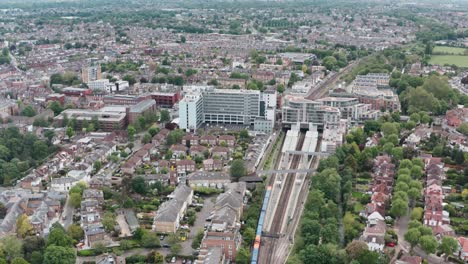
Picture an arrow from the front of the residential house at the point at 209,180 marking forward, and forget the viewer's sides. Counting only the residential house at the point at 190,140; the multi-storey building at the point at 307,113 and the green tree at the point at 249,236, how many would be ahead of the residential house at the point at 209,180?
1

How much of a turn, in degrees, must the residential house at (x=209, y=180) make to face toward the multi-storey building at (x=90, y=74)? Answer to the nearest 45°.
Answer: approximately 135° to its right

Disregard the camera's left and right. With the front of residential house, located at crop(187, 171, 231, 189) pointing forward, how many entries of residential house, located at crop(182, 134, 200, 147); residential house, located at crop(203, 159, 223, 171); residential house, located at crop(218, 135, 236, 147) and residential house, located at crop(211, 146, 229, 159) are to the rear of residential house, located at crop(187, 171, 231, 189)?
4

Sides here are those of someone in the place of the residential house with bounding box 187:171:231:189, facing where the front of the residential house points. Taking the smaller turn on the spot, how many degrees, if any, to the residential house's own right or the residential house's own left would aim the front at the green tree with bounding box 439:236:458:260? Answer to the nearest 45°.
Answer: approximately 45° to the residential house's own left

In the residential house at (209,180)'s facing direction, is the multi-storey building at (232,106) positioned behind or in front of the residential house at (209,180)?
behind

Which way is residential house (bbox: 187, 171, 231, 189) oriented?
toward the camera

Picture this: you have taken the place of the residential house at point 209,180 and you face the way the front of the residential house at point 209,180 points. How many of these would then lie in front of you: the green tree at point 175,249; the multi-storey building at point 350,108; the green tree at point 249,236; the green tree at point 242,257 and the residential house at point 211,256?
4

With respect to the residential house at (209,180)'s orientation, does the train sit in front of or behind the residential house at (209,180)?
in front

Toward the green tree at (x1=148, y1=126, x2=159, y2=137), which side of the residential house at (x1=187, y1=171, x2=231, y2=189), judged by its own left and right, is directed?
back

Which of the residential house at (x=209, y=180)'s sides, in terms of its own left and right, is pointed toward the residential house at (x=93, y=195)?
right

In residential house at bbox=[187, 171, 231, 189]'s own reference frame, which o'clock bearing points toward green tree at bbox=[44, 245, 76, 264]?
The green tree is roughly at 1 o'clock from the residential house.

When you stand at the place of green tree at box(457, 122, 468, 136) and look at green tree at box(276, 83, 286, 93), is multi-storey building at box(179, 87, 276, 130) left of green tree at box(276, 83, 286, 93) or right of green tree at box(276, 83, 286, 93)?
left

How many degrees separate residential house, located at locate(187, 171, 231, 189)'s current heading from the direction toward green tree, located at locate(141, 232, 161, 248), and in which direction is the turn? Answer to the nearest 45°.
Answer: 0° — it already faces it

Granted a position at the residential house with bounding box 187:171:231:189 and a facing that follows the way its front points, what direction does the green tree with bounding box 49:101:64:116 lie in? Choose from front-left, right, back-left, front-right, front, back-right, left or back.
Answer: back-right

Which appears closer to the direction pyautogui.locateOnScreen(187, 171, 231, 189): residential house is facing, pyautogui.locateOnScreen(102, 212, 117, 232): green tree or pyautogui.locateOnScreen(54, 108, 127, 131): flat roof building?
the green tree

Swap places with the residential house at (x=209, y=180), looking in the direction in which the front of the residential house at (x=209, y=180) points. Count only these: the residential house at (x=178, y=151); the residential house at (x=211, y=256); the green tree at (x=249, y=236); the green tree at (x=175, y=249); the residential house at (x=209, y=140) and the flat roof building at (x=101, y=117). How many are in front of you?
3

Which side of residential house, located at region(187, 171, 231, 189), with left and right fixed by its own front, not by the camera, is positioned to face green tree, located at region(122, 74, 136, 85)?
back

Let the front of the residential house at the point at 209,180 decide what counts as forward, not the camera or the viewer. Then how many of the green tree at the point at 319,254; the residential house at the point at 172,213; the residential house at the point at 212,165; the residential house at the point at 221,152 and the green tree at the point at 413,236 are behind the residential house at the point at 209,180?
2
